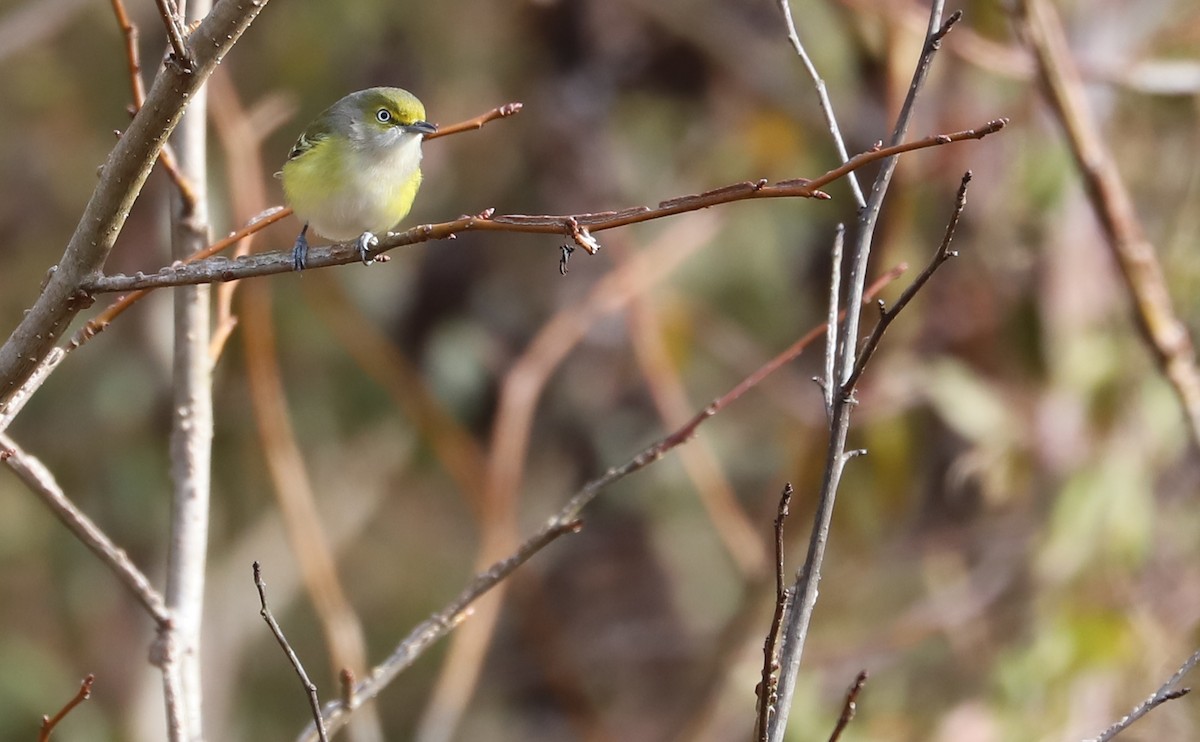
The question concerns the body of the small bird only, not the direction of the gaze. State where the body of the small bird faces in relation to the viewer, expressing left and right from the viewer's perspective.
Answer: facing the viewer and to the right of the viewer

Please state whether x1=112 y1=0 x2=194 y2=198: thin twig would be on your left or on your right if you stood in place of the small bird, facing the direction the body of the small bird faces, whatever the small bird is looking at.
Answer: on your right
